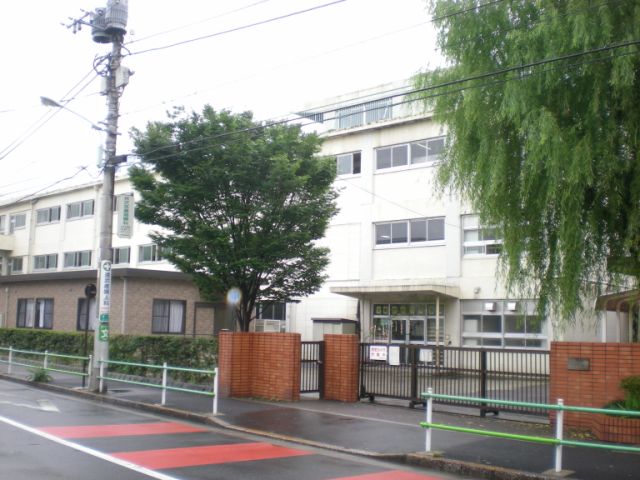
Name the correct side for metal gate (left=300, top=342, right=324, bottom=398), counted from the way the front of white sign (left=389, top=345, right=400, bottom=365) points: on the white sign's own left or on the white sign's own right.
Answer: on the white sign's own right

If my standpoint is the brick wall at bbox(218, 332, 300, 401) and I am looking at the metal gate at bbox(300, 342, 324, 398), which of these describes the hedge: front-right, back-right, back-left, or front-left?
back-left

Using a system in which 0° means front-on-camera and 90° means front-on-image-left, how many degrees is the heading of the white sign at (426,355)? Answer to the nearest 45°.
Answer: approximately 0°

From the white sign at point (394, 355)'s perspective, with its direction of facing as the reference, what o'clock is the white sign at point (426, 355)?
the white sign at point (426, 355) is roughly at 10 o'clock from the white sign at point (394, 355).

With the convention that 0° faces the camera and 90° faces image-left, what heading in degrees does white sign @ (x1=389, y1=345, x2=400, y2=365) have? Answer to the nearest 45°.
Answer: approximately 0°

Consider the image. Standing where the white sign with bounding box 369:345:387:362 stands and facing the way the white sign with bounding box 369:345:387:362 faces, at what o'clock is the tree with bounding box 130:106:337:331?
The tree is roughly at 4 o'clock from the white sign.

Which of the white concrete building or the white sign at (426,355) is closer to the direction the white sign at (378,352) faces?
the white sign

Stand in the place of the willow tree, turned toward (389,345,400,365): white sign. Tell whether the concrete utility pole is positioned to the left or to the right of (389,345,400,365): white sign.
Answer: left
